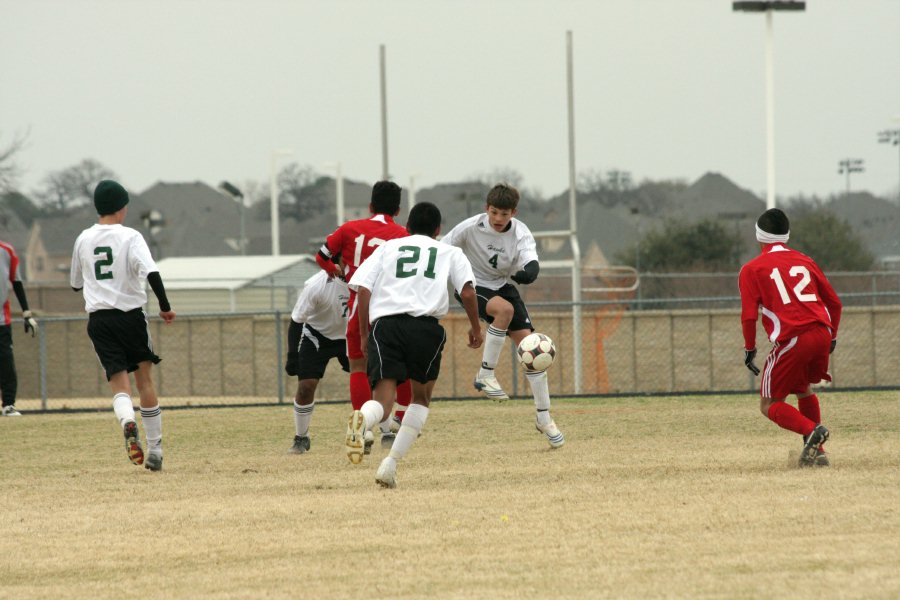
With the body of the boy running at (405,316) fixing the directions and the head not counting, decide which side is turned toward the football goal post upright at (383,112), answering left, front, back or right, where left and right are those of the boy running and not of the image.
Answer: front

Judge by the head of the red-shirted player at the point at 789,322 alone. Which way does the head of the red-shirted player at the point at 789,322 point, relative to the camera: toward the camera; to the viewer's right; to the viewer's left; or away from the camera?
away from the camera

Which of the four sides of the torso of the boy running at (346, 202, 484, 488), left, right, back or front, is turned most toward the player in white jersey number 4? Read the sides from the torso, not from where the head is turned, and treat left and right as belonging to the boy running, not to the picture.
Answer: front

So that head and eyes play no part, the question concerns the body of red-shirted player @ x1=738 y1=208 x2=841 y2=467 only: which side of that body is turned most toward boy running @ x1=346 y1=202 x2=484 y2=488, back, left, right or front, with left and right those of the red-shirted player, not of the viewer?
left

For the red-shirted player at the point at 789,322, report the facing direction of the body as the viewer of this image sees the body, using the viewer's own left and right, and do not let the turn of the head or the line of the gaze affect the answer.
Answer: facing away from the viewer and to the left of the viewer

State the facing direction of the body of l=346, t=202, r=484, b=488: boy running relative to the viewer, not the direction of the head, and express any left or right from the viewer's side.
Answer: facing away from the viewer

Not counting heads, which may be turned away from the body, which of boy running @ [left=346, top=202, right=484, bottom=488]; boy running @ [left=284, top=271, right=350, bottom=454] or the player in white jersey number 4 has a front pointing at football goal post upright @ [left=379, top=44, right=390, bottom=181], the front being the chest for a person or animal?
boy running @ [left=346, top=202, right=484, bottom=488]

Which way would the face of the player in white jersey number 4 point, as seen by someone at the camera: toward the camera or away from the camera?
toward the camera

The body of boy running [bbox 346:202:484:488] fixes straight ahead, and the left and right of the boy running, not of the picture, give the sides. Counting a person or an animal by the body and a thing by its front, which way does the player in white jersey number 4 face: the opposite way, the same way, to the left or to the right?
the opposite way

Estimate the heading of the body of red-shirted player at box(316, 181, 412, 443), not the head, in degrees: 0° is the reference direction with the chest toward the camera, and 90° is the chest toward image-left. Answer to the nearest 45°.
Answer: approximately 180°

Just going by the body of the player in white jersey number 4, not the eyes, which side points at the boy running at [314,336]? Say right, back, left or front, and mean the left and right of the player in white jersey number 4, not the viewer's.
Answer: right

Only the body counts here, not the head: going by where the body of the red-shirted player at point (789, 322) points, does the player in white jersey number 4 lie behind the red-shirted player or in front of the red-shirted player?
in front

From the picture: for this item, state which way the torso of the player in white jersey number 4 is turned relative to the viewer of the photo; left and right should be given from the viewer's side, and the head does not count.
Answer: facing the viewer

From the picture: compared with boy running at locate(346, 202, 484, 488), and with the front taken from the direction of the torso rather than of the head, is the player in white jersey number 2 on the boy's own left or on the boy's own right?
on the boy's own left

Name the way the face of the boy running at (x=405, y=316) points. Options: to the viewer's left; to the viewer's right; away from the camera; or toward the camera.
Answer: away from the camera

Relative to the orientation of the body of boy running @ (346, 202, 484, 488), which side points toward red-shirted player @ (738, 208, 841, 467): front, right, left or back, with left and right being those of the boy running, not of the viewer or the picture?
right
